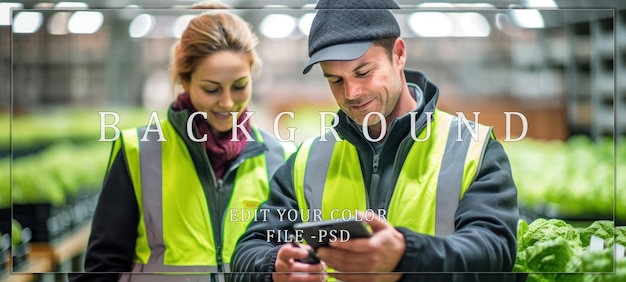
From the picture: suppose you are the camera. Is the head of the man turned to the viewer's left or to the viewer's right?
to the viewer's left

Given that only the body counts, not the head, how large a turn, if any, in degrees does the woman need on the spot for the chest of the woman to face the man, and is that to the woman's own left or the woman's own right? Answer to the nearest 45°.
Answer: approximately 45° to the woman's own left

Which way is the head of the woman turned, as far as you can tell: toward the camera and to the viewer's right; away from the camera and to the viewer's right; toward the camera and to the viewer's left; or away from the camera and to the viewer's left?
toward the camera and to the viewer's right

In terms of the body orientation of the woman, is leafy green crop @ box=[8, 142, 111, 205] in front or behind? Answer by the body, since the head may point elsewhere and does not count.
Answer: behind

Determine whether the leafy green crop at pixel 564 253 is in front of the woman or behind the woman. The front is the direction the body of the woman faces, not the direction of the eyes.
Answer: in front

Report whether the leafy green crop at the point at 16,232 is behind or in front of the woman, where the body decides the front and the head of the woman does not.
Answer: behind

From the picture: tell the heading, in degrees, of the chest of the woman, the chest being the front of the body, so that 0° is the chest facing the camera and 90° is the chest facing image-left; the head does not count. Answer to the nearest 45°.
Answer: approximately 315°
